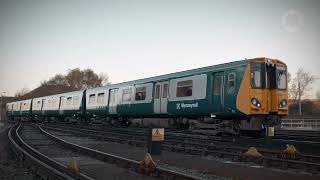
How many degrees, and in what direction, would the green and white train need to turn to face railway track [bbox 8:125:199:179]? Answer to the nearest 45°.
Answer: approximately 90° to its right

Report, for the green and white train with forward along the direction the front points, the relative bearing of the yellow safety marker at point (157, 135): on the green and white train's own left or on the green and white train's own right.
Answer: on the green and white train's own right

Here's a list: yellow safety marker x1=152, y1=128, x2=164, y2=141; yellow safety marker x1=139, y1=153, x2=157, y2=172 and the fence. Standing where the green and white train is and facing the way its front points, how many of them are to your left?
1

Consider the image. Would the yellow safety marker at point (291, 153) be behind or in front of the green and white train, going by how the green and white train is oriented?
in front

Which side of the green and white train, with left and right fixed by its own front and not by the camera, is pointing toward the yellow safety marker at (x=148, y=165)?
right

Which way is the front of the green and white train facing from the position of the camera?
facing the viewer and to the right of the viewer
